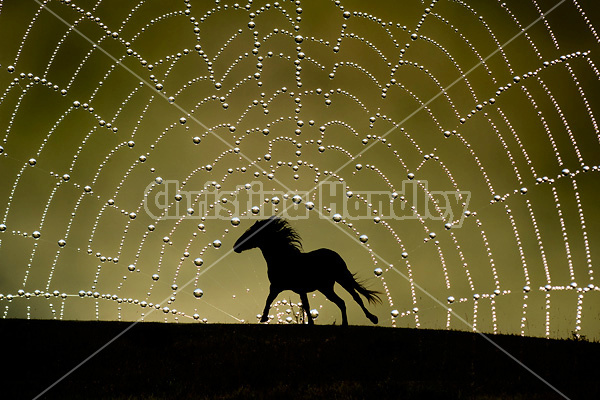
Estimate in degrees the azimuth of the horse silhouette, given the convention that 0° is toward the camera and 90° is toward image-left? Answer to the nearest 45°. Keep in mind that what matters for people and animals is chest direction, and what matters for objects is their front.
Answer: approximately 90°
